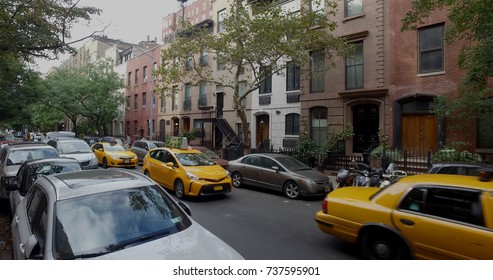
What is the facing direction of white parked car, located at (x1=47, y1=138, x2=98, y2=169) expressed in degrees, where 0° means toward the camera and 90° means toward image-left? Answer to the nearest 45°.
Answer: approximately 315°

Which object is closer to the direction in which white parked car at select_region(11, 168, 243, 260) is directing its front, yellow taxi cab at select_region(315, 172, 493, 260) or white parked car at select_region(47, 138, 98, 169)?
the yellow taxi cab

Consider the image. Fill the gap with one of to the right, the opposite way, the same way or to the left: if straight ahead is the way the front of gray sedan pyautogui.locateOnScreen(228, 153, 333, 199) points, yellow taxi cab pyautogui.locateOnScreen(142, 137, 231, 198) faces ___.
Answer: the same way

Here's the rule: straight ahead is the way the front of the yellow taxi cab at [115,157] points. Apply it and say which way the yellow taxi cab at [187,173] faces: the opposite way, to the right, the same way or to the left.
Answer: the same way

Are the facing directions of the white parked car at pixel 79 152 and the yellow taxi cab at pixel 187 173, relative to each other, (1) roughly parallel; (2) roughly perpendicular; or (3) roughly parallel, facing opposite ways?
roughly parallel

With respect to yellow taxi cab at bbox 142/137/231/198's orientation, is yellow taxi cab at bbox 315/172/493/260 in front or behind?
in front

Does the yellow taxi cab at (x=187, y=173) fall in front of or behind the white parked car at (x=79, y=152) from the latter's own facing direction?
in front

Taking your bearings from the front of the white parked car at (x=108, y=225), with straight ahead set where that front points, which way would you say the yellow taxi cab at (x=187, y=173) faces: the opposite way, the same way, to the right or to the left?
the same way

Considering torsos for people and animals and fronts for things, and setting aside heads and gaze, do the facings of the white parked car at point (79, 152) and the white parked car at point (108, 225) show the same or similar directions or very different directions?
same or similar directions

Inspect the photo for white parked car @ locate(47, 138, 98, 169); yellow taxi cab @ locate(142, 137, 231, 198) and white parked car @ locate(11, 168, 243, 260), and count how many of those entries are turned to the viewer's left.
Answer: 0

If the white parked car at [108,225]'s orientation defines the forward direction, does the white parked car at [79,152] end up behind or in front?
behind

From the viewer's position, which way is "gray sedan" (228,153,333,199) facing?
facing the viewer and to the right of the viewer
